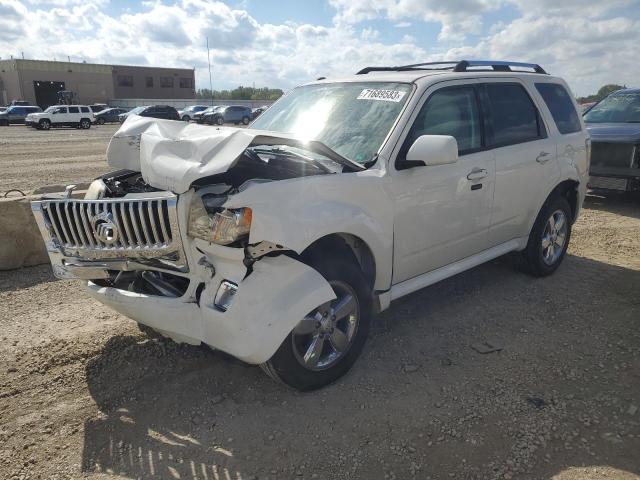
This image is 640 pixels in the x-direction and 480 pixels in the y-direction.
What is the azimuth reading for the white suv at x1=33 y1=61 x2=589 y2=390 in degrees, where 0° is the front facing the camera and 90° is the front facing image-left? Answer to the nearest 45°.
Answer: approximately 45°

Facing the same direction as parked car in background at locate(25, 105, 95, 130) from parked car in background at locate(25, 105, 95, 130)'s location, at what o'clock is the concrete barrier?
The concrete barrier is roughly at 9 o'clock from the parked car in background.

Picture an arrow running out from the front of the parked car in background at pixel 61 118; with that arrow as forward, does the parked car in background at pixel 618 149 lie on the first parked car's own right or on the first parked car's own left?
on the first parked car's own left

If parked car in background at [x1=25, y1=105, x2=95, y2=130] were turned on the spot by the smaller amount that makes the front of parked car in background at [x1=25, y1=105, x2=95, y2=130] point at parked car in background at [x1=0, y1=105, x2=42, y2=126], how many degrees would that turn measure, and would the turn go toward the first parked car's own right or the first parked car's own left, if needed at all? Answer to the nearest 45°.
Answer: approximately 45° to the first parked car's own right

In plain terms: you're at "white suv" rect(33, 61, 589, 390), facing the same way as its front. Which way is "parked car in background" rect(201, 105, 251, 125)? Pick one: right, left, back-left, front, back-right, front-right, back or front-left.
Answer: back-right

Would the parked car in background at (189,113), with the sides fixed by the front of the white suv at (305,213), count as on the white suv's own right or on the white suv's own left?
on the white suv's own right

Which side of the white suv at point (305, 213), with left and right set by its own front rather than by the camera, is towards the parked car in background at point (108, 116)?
right

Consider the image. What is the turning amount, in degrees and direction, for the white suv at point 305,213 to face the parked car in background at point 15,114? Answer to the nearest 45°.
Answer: approximately 90° to its right

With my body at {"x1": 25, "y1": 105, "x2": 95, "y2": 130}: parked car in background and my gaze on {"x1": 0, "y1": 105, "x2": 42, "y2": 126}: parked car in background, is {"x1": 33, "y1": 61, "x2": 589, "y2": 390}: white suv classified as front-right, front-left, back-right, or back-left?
back-left

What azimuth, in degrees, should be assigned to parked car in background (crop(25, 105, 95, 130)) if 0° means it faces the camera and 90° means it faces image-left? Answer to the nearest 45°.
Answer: approximately 90°

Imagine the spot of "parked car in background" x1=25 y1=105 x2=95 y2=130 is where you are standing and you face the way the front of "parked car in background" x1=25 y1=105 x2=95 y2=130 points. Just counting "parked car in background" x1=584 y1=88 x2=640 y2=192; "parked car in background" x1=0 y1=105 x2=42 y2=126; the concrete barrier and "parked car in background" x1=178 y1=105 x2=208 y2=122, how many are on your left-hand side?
2

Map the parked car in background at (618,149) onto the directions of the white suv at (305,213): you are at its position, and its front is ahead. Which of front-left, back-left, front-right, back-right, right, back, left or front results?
back

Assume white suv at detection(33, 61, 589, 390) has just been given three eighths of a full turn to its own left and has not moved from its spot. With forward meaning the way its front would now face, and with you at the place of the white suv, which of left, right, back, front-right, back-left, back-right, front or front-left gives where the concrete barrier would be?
back-left

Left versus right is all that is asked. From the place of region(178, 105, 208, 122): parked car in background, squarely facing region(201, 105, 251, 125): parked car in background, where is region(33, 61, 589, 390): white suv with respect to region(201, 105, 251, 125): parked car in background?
right
